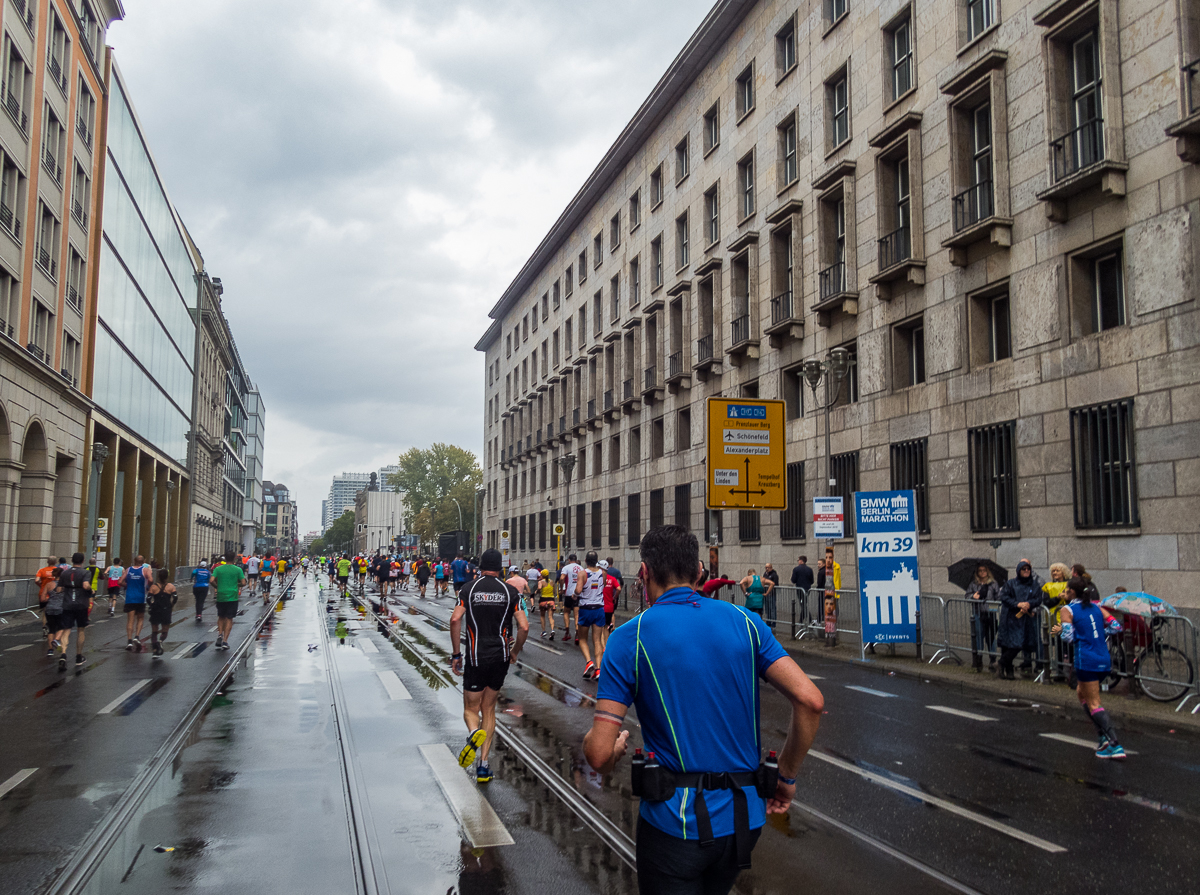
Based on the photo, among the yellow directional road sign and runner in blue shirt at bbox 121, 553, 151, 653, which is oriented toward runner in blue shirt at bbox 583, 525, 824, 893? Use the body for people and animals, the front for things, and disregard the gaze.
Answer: the yellow directional road sign

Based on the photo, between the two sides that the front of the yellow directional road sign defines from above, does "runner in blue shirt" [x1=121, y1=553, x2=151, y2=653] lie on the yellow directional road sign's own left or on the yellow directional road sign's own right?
on the yellow directional road sign's own right

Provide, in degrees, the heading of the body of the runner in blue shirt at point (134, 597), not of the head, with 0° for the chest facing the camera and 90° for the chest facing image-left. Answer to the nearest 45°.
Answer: approximately 180°

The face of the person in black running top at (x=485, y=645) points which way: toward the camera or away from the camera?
away from the camera

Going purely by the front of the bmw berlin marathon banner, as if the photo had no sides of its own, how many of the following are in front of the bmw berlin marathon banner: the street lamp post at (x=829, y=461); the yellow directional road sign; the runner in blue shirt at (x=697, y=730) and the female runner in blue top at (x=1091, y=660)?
2

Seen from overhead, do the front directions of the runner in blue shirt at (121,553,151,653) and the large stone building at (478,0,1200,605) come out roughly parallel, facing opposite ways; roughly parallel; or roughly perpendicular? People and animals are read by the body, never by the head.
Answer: roughly perpendicular

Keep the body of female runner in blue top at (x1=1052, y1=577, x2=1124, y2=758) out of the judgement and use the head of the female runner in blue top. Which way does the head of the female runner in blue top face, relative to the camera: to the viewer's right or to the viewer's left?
to the viewer's left

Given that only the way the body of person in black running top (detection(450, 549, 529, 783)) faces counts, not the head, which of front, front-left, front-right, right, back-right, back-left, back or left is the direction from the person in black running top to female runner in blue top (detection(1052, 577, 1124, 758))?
right

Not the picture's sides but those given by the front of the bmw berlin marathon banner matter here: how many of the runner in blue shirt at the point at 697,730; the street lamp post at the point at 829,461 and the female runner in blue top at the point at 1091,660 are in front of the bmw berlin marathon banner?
2

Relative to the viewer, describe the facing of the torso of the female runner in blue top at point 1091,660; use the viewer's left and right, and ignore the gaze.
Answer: facing away from the viewer and to the left of the viewer

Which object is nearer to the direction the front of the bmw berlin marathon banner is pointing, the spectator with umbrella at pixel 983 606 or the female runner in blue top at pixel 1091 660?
the female runner in blue top

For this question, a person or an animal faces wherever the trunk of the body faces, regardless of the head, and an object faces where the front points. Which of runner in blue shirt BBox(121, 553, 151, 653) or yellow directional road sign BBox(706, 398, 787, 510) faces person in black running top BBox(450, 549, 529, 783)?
the yellow directional road sign

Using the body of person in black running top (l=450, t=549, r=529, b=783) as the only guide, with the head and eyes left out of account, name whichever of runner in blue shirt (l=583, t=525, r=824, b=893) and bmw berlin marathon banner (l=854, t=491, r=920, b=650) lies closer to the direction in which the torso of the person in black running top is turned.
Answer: the bmw berlin marathon banner

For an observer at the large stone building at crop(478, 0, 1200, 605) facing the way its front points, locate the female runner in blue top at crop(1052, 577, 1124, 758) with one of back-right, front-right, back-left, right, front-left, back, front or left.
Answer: front-left
